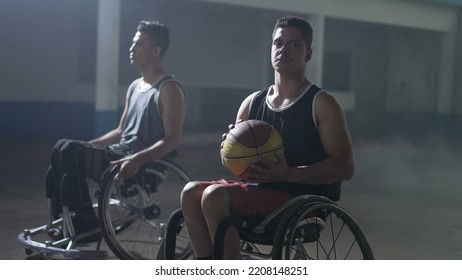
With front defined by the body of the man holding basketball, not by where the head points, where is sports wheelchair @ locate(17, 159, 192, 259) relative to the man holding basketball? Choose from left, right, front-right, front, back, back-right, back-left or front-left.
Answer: right

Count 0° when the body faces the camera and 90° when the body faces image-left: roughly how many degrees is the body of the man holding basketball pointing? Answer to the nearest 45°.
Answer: approximately 45°

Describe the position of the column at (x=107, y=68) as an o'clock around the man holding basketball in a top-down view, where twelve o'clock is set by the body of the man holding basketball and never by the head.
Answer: The column is roughly at 4 o'clock from the man holding basketball.
